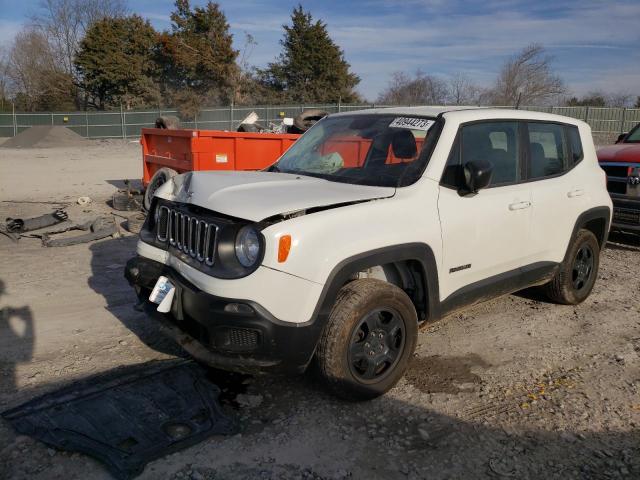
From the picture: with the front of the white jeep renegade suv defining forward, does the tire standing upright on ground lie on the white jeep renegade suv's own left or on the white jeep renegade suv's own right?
on the white jeep renegade suv's own right

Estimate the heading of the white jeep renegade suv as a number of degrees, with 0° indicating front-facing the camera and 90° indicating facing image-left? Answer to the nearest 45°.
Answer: approximately 45°

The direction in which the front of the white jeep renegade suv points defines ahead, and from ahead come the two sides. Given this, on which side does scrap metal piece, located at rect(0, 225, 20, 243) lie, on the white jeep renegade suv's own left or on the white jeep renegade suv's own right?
on the white jeep renegade suv's own right

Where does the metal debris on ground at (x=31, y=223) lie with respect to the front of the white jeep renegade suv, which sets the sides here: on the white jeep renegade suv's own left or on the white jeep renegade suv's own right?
on the white jeep renegade suv's own right

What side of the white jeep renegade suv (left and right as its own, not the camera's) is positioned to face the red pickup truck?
back

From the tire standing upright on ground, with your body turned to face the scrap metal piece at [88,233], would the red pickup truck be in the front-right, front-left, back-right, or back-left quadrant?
back-left

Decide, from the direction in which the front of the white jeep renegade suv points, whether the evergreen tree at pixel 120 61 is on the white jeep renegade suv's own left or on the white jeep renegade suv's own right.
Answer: on the white jeep renegade suv's own right

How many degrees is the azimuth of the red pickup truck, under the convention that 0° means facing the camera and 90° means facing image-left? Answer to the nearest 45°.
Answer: approximately 45°

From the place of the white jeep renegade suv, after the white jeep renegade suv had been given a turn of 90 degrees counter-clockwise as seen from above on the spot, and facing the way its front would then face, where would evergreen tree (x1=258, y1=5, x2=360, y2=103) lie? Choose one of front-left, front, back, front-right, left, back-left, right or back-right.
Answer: back-left
